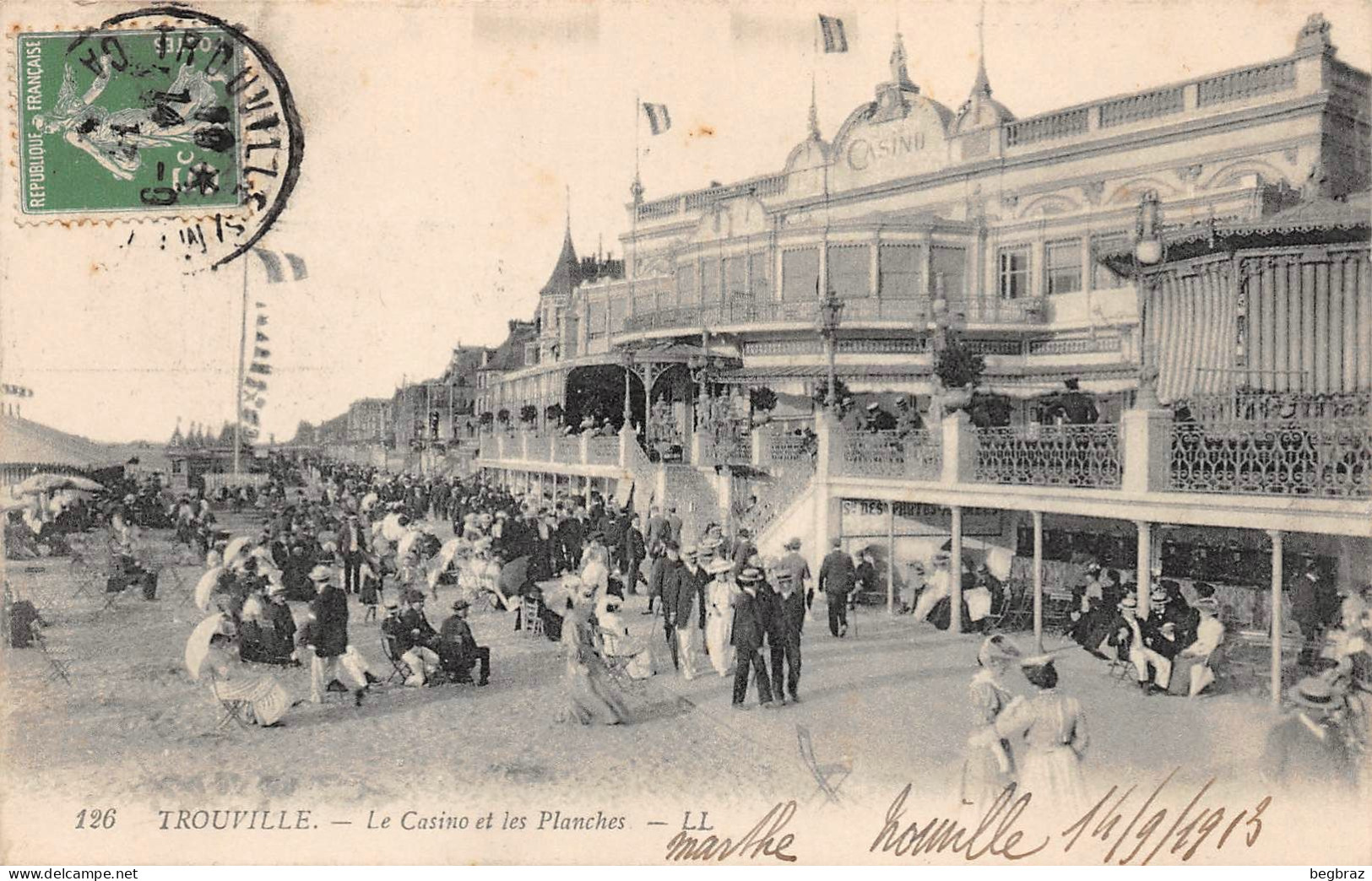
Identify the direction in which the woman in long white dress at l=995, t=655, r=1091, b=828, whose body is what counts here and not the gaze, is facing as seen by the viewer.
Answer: away from the camera

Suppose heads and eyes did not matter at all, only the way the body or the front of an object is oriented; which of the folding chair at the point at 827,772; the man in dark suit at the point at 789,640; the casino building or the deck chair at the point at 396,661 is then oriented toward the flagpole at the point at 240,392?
the casino building

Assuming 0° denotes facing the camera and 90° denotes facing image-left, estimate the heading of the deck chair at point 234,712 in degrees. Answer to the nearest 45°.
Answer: approximately 270°

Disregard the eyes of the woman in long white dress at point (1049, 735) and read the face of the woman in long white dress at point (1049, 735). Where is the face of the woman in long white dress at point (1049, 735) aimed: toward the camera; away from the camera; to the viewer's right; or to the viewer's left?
away from the camera
